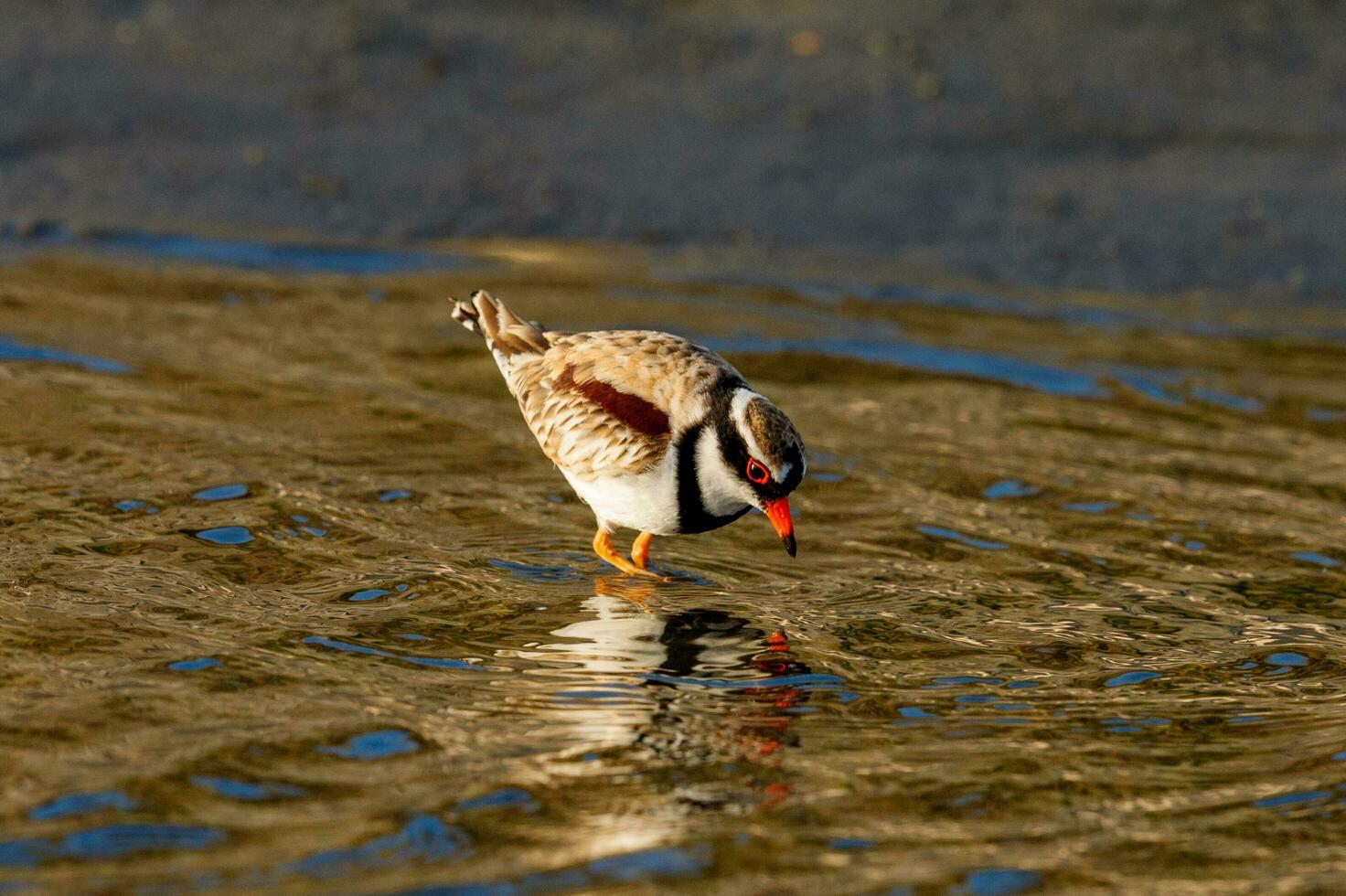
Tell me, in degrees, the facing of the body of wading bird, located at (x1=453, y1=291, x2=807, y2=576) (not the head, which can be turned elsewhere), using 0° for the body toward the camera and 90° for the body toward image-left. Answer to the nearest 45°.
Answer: approximately 315°
